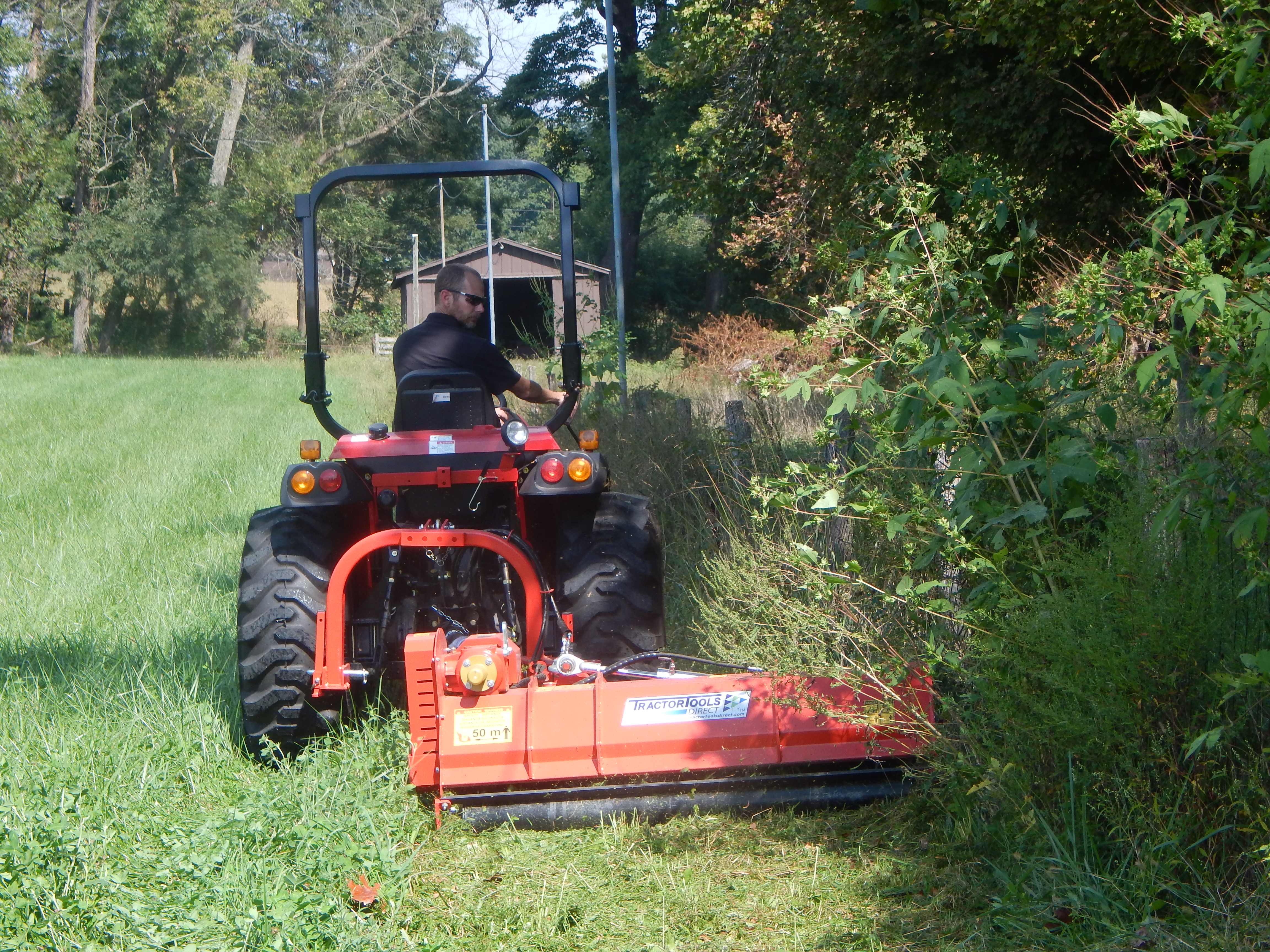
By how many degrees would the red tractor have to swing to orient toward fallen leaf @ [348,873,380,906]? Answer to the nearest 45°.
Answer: approximately 180°

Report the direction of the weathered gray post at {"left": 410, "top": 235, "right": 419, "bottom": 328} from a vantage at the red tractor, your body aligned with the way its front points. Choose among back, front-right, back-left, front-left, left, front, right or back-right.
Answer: front

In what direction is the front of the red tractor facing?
away from the camera

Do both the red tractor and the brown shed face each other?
yes

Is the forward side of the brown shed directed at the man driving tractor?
yes

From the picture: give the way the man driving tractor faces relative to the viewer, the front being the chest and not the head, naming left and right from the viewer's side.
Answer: facing away from the viewer and to the right of the viewer

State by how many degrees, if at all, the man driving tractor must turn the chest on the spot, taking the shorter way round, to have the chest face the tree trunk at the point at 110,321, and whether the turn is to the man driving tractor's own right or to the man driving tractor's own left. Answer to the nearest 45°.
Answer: approximately 45° to the man driving tractor's own left

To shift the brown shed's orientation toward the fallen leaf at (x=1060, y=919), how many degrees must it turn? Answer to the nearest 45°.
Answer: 0° — it already faces it

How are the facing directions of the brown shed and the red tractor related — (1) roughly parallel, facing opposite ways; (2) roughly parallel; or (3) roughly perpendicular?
roughly parallel, facing opposite ways

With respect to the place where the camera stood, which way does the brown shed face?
facing the viewer

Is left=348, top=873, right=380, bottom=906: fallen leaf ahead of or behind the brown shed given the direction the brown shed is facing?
ahead

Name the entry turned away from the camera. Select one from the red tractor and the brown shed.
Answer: the red tractor

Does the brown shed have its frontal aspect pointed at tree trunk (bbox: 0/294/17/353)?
no

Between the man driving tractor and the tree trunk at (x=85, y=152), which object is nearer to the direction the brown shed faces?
the man driving tractor

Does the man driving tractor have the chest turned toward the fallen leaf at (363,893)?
no

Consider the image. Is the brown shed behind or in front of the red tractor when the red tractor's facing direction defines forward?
in front

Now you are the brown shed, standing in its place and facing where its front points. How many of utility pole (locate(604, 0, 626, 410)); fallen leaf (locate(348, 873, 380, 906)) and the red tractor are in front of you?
3

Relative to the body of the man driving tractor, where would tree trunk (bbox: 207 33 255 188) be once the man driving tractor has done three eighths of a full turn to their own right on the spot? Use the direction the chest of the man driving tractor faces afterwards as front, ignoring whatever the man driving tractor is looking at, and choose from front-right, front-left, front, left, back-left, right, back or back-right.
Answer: back
